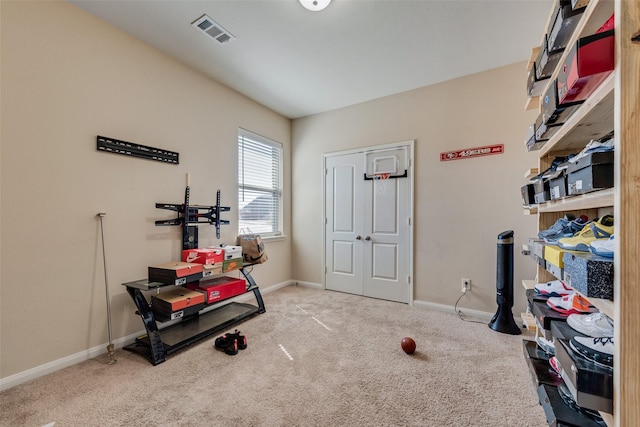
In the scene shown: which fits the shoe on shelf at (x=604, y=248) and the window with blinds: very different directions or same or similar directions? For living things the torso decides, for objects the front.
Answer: very different directions

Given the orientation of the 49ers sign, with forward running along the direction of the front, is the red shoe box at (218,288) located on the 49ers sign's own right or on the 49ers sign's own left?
on the 49ers sign's own right

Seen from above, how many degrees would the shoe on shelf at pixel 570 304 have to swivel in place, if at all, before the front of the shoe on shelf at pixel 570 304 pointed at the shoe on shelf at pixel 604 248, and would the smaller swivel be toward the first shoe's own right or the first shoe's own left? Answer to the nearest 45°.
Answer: approximately 90° to the first shoe's own left

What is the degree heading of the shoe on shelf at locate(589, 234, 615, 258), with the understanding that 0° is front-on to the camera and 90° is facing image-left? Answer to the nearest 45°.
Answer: approximately 90°

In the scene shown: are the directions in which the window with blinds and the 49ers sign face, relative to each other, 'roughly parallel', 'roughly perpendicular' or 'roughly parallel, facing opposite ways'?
roughly perpendicular

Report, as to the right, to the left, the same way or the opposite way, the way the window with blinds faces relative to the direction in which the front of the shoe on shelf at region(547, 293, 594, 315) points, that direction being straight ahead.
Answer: the opposite way

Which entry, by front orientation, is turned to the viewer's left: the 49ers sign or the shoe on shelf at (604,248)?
the shoe on shelf

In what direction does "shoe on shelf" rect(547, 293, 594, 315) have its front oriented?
to the viewer's left
